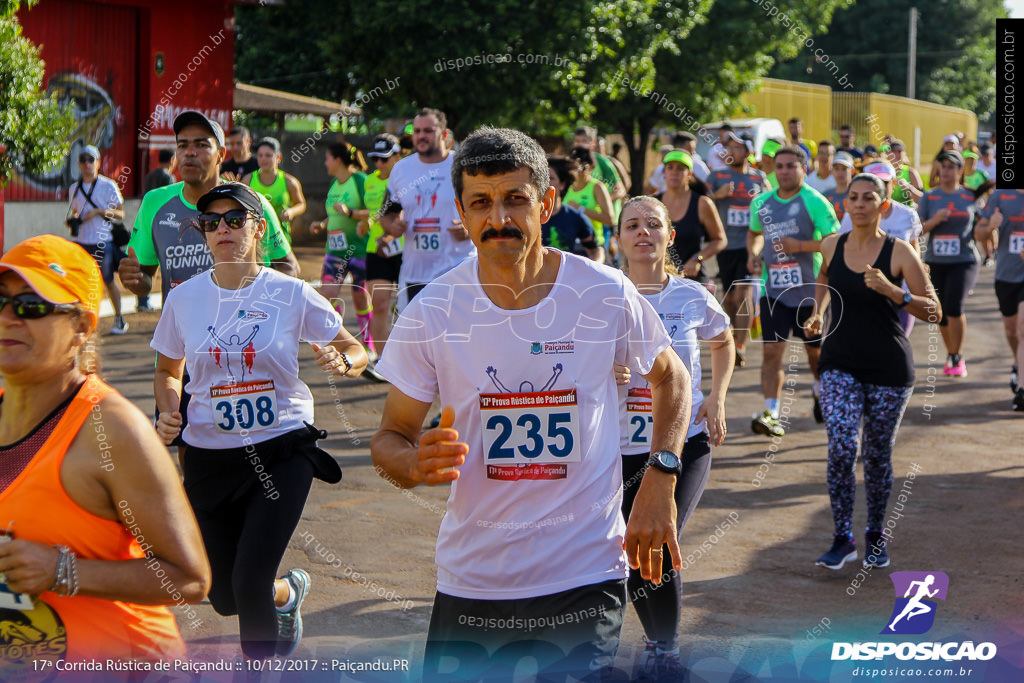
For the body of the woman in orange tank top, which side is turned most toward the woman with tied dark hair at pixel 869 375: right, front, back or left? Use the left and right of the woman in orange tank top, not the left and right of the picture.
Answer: back

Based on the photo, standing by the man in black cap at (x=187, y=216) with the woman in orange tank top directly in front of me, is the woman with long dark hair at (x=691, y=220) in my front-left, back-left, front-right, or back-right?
back-left

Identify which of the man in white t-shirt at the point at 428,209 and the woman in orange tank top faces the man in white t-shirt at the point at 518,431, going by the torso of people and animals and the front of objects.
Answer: the man in white t-shirt at the point at 428,209

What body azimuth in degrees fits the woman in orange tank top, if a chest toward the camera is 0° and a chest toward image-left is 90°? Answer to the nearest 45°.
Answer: approximately 45°

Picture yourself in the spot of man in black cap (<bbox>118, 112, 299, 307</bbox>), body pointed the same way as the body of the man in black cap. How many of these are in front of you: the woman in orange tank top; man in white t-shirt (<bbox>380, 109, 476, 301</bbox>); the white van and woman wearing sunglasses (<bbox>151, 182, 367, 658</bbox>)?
2

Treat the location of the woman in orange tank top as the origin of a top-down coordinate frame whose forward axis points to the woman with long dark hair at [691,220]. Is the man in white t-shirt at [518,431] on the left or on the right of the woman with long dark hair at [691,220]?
right

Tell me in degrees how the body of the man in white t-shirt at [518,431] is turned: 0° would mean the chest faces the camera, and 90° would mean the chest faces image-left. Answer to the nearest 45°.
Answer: approximately 0°

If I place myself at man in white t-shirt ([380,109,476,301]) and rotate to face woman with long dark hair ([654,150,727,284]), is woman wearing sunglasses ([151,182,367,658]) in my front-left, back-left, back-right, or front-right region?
back-right

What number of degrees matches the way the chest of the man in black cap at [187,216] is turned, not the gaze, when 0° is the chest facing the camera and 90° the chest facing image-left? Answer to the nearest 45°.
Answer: approximately 0°
